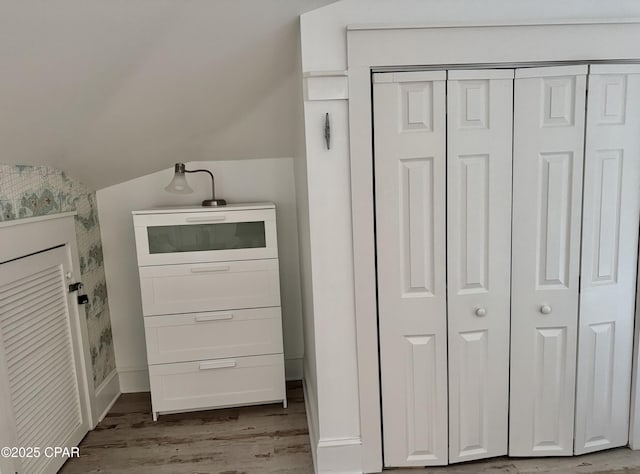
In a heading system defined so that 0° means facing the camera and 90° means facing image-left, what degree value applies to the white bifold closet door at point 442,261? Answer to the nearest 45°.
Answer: approximately 0°

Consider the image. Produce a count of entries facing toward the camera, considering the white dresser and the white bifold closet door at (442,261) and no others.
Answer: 2

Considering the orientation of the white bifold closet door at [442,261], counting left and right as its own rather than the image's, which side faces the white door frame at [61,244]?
right

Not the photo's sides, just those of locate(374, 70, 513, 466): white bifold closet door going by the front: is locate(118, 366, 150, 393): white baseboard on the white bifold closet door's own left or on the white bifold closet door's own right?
on the white bifold closet door's own right

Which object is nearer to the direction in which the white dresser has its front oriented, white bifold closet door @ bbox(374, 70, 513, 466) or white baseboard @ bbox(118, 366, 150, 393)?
the white bifold closet door

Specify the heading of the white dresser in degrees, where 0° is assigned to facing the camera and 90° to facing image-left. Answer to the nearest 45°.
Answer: approximately 0°

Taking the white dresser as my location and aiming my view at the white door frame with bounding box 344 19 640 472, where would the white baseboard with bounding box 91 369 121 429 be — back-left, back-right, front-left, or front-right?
back-right

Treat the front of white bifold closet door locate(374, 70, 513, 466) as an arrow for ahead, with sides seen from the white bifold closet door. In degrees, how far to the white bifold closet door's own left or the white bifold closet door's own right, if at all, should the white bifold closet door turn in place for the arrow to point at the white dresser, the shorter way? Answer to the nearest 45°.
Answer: approximately 90° to the white bifold closet door's own right

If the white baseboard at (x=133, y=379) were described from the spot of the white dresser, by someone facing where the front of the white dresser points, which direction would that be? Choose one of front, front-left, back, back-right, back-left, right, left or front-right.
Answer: back-right
